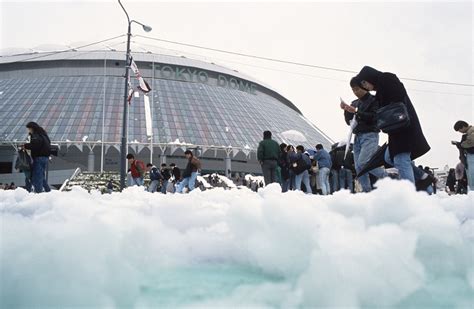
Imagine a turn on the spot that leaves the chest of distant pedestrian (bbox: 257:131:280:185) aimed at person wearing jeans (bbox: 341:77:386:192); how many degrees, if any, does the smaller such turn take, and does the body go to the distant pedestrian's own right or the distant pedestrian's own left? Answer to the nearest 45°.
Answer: approximately 180°

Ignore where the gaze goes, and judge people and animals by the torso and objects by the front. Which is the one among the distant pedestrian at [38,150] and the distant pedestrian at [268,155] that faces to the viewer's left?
the distant pedestrian at [38,150]

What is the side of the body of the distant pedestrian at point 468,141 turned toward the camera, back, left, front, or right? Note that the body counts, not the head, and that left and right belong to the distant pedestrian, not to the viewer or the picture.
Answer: left

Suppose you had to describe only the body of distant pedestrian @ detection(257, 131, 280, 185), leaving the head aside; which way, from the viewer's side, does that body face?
away from the camera

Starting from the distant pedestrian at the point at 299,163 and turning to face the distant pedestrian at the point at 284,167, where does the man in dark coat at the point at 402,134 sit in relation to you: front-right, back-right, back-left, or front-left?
back-left

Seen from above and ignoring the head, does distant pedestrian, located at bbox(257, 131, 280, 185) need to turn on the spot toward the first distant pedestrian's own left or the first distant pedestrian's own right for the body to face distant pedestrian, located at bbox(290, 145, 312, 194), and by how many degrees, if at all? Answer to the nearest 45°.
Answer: approximately 45° to the first distant pedestrian's own right

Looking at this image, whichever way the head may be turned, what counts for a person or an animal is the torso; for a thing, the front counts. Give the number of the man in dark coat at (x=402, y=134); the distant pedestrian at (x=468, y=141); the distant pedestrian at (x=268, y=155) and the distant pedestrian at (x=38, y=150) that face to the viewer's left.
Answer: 3

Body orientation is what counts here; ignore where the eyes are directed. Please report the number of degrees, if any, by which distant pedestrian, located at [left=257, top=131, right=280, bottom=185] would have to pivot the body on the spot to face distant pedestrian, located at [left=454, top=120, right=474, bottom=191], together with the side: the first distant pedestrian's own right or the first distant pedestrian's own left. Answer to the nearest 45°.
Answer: approximately 135° to the first distant pedestrian's own right

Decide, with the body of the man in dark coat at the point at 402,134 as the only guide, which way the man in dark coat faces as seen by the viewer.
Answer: to the viewer's left

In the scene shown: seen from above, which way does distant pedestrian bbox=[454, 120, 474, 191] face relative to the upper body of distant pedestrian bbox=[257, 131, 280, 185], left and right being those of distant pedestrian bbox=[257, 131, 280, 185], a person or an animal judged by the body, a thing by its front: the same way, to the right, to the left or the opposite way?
to the left
